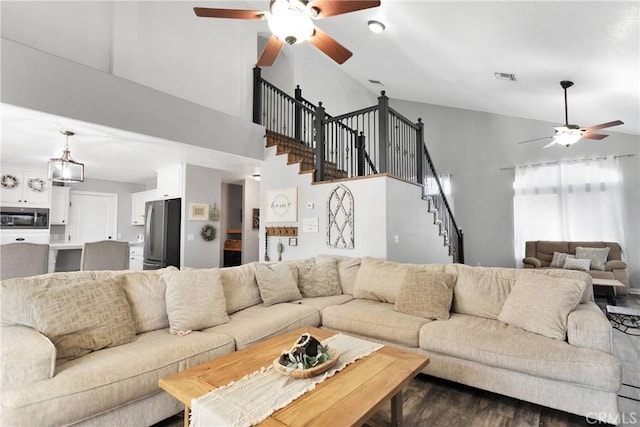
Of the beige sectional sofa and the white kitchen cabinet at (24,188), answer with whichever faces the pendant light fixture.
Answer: the white kitchen cabinet

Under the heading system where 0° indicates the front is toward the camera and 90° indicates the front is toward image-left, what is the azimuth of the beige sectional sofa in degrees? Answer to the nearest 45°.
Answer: approximately 0°

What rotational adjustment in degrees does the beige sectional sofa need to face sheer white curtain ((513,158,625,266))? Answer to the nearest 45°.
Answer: approximately 135° to its left

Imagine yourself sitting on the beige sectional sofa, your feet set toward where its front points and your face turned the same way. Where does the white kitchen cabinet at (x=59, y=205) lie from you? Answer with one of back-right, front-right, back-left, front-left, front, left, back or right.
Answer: back-right

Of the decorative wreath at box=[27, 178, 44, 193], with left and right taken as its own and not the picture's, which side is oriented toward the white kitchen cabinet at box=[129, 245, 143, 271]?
left

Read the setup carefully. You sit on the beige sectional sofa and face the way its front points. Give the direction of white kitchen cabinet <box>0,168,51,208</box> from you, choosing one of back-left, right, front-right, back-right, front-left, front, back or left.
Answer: back-right

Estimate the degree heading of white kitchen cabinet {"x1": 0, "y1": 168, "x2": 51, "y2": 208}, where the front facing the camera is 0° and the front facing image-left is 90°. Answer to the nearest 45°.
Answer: approximately 0°
